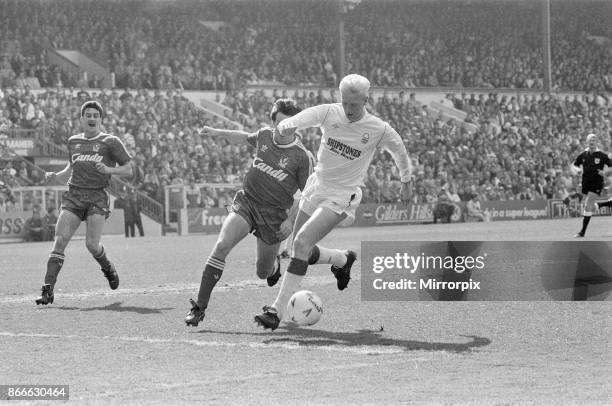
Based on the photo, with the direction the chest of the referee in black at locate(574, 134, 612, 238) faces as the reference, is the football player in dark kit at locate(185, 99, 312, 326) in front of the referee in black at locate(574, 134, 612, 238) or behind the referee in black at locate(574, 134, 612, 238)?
in front

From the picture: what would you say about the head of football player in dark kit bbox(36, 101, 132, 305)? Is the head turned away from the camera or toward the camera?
toward the camera

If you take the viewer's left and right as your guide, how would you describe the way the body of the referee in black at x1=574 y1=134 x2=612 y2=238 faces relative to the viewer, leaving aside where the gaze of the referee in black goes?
facing the viewer

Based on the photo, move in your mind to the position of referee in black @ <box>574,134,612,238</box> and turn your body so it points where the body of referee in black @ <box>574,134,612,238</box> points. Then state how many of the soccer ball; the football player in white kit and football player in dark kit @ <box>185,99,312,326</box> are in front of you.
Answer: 3

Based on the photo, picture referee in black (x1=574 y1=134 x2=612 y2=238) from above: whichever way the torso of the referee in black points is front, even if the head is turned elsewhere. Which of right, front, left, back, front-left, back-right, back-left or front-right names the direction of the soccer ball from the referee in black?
front

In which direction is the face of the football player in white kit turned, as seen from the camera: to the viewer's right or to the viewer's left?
to the viewer's left

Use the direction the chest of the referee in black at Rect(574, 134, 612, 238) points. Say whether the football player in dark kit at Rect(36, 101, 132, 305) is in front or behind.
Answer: in front

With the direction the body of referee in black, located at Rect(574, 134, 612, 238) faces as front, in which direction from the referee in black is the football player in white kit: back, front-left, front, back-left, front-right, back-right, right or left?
front
